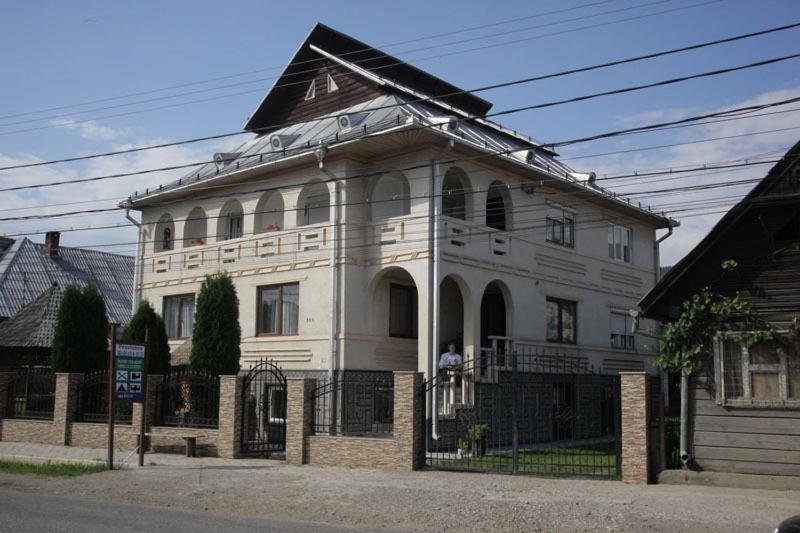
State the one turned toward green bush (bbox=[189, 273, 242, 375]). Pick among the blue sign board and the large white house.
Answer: the large white house

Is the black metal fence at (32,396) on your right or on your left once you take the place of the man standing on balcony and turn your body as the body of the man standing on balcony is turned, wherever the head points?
on your right

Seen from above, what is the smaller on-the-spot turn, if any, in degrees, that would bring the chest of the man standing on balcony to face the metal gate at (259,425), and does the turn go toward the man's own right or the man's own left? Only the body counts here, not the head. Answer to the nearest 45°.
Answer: approximately 90° to the man's own right

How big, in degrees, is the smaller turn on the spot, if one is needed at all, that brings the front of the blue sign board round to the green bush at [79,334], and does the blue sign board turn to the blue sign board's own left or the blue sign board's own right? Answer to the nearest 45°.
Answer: approximately 180°

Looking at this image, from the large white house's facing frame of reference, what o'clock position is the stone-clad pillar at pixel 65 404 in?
The stone-clad pillar is roughly at 1 o'clock from the large white house.

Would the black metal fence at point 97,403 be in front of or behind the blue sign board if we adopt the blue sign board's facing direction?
behind

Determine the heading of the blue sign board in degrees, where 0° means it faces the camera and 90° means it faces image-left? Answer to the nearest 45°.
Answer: approximately 0°

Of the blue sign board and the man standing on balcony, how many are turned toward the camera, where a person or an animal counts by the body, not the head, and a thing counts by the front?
2

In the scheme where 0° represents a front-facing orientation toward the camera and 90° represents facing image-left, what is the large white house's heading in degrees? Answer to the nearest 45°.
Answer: approximately 45°

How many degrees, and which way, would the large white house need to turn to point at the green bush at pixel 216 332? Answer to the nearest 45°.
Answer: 0° — it already faces it

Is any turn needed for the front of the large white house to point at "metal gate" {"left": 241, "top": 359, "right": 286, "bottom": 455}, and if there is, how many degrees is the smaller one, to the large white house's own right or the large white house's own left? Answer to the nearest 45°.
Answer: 0° — it already faces it

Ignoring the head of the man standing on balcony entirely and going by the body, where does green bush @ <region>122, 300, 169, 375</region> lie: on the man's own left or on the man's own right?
on the man's own right

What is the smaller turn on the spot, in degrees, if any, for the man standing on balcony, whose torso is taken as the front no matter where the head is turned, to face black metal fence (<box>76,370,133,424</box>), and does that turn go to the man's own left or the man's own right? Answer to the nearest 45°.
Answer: approximately 90° to the man's own right

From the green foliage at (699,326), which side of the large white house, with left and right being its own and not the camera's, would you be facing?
left

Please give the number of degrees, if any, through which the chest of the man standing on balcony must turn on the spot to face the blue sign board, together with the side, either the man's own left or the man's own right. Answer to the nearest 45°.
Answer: approximately 45° to the man's own right
